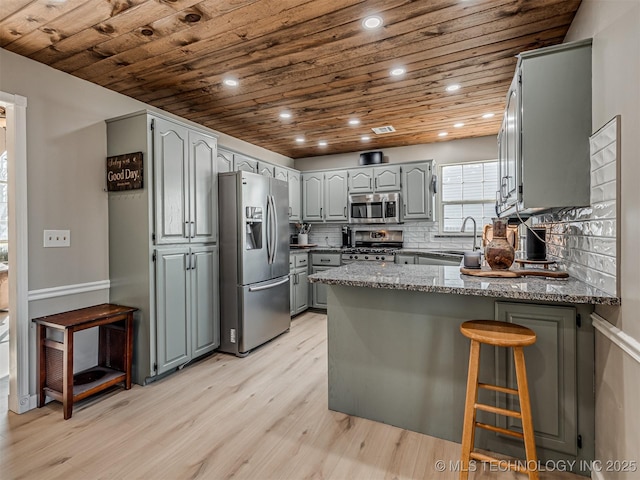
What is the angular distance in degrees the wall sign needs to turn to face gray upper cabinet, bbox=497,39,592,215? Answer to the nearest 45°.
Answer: approximately 90° to its left

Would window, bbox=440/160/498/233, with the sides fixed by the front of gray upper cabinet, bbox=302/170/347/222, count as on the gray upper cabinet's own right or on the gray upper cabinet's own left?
on the gray upper cabinet's own left

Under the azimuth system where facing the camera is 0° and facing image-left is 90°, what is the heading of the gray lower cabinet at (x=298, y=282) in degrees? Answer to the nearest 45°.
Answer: approximately 315°

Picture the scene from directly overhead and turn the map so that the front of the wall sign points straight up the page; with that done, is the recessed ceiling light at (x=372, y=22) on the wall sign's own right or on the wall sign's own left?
on the wall sign's own left

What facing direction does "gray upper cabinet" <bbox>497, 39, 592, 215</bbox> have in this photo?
to the viewer's left
